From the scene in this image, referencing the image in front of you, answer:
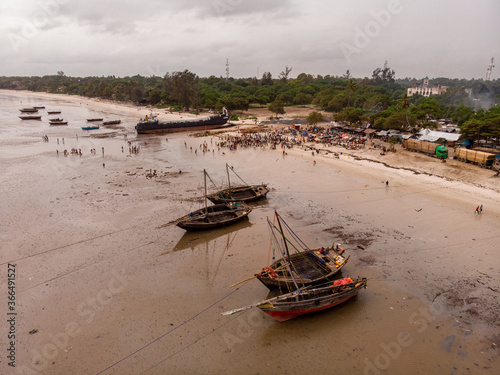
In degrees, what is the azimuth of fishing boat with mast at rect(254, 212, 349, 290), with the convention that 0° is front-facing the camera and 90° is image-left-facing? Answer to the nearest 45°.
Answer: approximately 45°

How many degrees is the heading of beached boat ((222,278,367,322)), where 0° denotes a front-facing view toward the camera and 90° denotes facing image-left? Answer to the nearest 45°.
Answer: approximately 45°

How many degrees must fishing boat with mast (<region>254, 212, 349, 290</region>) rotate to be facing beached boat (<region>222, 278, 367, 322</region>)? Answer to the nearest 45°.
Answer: approximately 45° to its left

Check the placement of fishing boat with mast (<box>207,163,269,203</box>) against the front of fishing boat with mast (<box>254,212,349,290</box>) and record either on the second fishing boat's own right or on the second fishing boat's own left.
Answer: on the second fishing boat's own right

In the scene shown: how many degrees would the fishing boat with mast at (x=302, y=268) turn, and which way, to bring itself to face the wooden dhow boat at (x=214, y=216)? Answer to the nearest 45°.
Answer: approximately 90° to its right

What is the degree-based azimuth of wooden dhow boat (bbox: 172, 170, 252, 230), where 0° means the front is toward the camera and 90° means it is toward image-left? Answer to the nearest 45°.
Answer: approximately 45°
